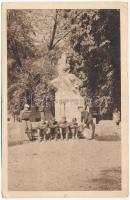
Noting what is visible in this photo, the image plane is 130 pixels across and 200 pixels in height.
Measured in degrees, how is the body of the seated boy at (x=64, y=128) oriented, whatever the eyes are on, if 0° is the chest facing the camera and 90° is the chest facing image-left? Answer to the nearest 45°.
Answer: approximately 0°
